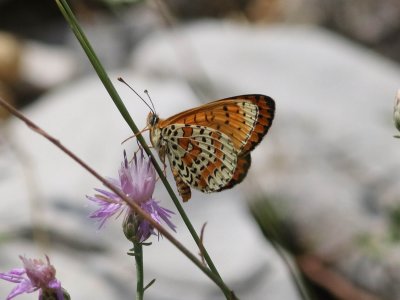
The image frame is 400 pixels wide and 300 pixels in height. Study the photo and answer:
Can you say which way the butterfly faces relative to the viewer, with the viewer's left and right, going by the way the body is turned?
facing to the left of the viewer

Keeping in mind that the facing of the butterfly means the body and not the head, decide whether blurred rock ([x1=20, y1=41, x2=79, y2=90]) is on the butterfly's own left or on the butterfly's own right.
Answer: on the butterfly's own right

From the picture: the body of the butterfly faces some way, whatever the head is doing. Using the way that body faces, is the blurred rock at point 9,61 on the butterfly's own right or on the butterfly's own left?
on the butterfly's own right
